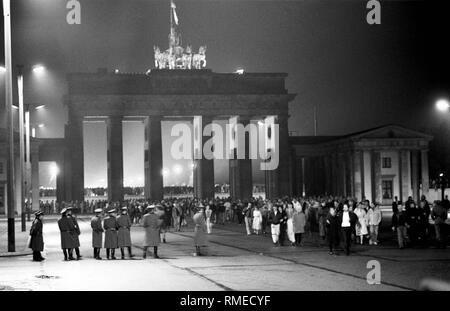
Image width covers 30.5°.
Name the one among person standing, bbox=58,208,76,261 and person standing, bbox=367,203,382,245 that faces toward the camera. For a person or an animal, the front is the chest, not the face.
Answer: person standing, bbox=367,203,382,245

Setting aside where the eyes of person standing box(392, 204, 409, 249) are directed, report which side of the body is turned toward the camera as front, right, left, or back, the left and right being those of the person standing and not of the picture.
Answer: front

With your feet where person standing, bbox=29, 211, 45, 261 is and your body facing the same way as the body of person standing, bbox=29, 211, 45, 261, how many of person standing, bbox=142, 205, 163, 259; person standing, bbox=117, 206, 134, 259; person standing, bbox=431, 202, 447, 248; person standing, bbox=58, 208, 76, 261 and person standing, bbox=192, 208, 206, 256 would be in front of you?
5

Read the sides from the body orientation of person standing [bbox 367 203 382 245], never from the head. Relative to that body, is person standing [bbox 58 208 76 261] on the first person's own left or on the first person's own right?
on the first person's own right

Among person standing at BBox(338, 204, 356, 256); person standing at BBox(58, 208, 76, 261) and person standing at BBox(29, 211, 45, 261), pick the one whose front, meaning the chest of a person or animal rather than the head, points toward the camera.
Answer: person standing at BBox(338, 204, 356, 256)

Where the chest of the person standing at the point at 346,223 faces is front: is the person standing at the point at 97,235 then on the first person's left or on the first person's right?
on the first person's right

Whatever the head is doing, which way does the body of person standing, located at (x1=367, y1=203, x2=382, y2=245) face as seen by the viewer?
toward the camera

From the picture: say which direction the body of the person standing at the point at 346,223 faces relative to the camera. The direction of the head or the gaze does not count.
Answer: toward the camera

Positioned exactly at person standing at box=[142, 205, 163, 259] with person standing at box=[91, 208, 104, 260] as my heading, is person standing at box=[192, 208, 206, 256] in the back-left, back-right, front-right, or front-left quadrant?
back-right

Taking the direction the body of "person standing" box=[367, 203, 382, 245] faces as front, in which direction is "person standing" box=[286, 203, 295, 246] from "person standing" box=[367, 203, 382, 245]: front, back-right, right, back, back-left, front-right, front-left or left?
right
